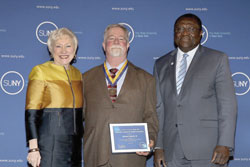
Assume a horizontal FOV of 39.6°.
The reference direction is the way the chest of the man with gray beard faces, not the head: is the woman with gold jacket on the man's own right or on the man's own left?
on the man's own right

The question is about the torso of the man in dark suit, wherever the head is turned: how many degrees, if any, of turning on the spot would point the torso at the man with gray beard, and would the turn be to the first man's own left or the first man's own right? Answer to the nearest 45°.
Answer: approximately 45° to the first man's own right

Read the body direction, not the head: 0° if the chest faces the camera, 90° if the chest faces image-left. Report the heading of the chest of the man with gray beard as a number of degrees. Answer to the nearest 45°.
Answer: approximately 0°

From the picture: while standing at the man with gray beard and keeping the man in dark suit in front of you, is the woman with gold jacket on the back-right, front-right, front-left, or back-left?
back-right

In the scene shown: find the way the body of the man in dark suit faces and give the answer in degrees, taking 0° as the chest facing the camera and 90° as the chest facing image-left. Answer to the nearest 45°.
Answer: approximately 45°

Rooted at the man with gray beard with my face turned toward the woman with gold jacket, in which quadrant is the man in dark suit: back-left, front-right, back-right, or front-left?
back-left
